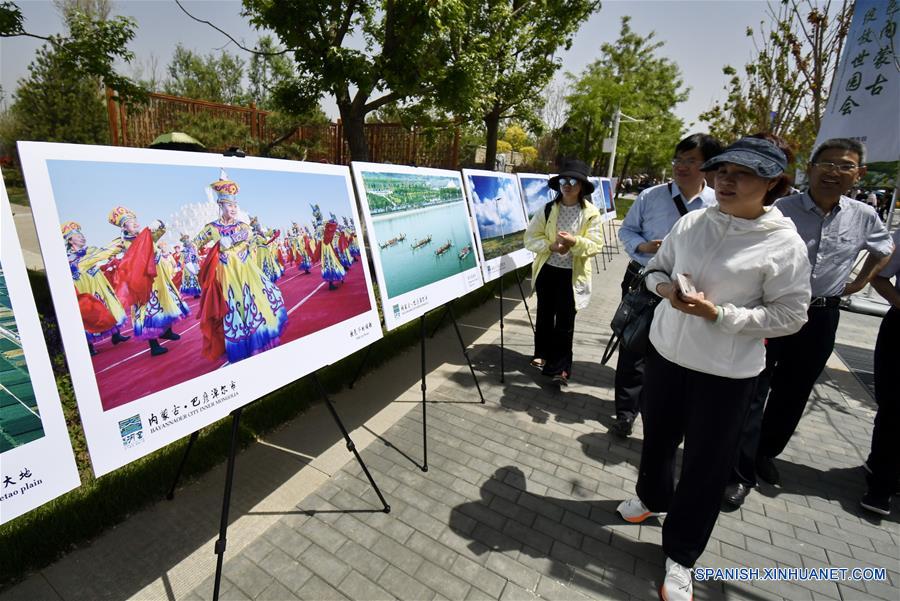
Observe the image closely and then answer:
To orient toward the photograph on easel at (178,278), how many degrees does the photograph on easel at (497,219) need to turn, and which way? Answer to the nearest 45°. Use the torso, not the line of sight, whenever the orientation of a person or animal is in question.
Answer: approximately 45° to its right

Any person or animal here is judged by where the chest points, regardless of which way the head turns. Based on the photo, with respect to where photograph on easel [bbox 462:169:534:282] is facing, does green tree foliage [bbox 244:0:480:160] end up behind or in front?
behind

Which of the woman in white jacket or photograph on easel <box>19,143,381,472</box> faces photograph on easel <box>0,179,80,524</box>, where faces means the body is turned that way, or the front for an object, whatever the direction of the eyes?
the woman in white jacket

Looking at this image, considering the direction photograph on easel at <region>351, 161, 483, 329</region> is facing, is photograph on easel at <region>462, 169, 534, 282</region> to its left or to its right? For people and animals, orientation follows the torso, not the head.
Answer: on its left

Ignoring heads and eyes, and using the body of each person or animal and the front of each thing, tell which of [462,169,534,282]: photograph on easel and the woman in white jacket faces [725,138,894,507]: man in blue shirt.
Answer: the photograph on easel

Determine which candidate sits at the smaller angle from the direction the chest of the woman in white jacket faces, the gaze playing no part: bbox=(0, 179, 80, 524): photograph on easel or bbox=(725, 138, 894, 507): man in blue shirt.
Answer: the photograph on easel

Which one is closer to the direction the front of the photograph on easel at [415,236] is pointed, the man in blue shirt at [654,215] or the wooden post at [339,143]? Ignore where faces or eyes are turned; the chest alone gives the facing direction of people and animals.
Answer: the man in blue shirt

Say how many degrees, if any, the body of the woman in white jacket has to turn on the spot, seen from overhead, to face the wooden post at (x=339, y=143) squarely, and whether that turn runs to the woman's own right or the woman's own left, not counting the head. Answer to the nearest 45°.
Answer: approximately 90° to the woman's own right

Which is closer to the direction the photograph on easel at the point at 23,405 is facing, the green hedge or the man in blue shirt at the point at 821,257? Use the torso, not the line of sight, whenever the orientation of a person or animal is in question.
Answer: the man in blue shirt
